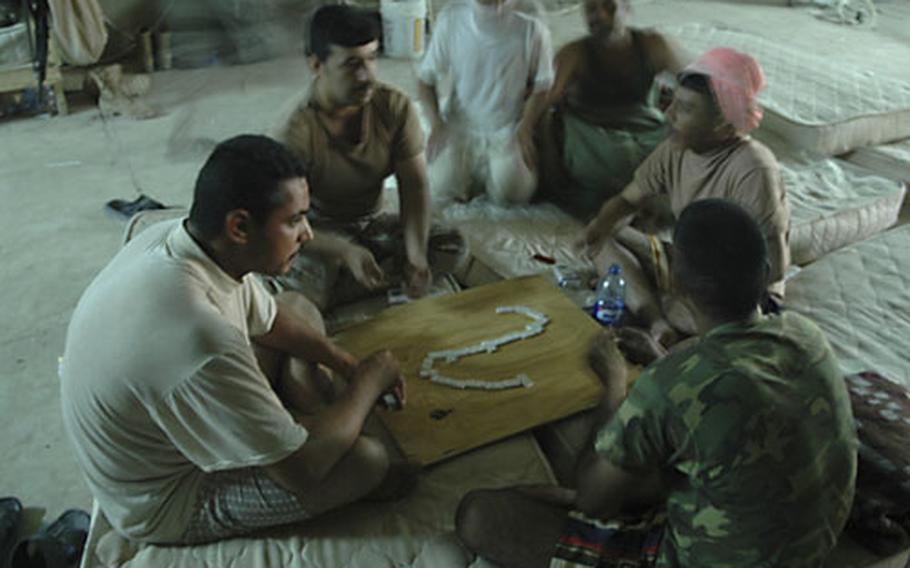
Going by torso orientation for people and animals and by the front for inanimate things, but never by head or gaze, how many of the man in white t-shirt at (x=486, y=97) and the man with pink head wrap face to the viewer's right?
0

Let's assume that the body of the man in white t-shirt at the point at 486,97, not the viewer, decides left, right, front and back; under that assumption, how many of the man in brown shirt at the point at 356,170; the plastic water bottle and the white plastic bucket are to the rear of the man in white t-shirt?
1

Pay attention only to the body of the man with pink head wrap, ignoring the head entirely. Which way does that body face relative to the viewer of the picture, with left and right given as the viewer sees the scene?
facing the viewer and to the left of the viewer

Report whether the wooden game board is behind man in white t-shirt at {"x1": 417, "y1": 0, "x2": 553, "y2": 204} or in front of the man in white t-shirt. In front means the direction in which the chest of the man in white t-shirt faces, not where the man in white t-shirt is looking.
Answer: in front

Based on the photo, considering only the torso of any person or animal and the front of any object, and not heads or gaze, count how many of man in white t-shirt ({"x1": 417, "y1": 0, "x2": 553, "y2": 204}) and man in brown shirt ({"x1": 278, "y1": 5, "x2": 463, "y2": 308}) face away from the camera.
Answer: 0

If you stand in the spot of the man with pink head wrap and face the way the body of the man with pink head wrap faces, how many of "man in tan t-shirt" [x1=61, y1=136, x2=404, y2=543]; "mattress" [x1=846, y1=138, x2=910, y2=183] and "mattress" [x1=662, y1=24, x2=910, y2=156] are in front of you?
1

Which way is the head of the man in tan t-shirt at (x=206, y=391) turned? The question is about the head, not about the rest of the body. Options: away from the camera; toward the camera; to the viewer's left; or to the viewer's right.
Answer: to the viewer's right

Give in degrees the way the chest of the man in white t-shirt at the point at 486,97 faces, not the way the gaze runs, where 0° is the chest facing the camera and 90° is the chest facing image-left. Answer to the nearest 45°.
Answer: approximately 0°

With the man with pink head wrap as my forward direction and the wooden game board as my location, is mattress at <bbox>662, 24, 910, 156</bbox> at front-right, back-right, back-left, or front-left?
front-left

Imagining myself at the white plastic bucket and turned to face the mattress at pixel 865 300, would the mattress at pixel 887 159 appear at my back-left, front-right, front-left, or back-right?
front-left

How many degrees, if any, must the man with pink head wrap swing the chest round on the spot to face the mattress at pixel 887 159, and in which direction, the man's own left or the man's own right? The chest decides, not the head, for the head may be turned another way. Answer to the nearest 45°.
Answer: approximately 180°

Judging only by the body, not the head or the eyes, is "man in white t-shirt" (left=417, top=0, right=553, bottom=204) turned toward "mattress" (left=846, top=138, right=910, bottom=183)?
no

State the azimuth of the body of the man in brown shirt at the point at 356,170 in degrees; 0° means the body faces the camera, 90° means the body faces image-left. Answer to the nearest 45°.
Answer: approximately 315°

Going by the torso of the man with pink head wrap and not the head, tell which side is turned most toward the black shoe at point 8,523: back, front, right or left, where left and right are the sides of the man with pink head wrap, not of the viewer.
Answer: front

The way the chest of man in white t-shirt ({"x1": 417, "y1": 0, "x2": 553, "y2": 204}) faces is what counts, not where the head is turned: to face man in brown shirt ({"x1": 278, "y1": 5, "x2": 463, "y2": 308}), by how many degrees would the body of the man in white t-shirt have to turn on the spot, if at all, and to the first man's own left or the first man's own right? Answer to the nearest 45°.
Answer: approximately 45° to the first man's own right
